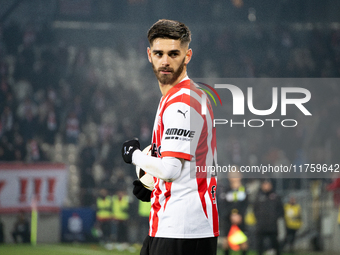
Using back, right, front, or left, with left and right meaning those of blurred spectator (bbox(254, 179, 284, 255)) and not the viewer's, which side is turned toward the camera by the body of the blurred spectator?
front

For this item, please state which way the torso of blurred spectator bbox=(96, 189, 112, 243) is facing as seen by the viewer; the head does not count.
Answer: toward the camera

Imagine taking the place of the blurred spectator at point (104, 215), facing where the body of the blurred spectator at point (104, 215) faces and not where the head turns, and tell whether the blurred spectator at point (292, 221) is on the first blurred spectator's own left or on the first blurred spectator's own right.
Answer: on the first blurred spectator's own left

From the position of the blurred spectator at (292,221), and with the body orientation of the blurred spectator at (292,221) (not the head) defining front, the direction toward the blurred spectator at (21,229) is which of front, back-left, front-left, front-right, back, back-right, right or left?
right

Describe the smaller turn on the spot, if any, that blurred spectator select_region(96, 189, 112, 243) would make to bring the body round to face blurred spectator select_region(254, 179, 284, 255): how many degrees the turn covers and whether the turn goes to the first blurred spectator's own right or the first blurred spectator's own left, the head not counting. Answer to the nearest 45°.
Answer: approximately 45° to the first blurred spectator's own left

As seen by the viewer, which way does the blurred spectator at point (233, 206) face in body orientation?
toward the camera

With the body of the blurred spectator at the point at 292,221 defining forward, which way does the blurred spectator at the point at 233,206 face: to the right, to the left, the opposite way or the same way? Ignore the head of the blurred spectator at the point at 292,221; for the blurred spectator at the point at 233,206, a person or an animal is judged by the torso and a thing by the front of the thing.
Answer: the same way

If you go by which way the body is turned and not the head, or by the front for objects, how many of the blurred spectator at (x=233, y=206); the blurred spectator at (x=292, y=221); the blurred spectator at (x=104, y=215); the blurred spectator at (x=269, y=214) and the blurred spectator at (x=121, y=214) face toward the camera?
5

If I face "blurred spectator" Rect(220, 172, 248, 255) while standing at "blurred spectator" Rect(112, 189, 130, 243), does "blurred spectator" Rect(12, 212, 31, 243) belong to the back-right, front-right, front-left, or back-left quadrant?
back-right

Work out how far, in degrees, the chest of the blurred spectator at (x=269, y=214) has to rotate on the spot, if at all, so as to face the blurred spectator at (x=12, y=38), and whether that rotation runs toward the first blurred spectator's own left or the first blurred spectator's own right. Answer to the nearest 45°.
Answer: approximately 135° to the first blurred spectator's own right

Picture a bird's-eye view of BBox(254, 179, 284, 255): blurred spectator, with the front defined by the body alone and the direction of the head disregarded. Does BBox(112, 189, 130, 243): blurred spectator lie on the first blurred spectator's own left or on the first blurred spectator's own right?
on the first blurred spectator's own right
